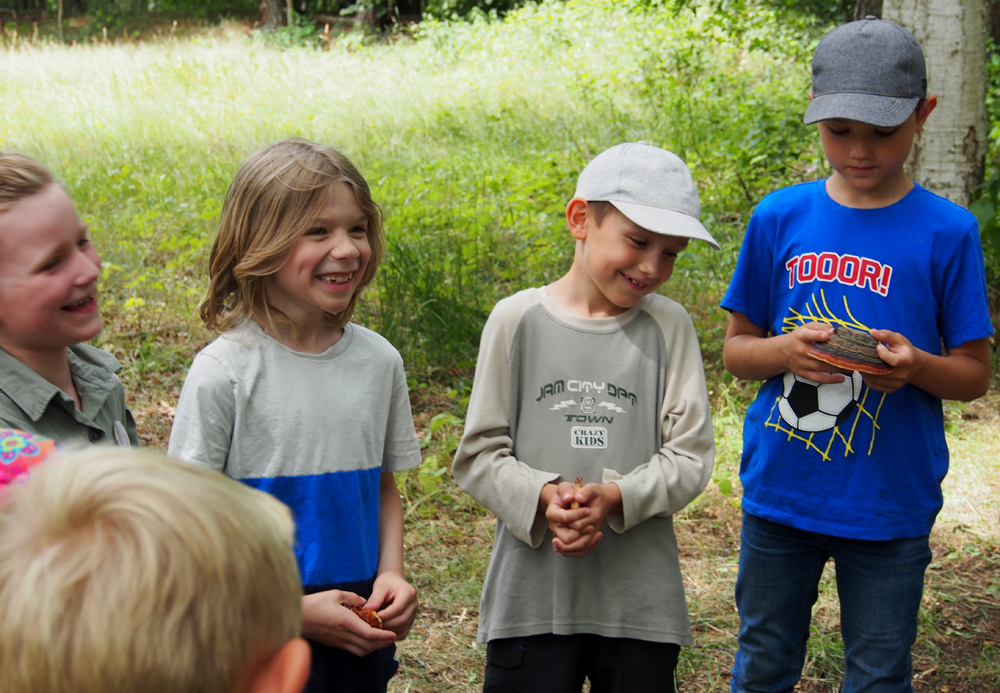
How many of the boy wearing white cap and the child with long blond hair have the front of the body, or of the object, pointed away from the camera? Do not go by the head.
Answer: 0

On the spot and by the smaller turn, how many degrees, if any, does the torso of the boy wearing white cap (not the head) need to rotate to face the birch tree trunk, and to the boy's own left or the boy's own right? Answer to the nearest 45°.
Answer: approximately 135° to the boy's own left

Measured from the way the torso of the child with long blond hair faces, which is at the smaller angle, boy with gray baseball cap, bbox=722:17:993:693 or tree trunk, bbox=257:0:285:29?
the boy with gray baseball cap

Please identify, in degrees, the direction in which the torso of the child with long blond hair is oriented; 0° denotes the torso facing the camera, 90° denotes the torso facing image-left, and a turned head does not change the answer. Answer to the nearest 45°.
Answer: approximately 315°

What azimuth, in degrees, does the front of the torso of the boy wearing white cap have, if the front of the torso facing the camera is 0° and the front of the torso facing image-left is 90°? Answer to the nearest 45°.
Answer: approximately 0°
